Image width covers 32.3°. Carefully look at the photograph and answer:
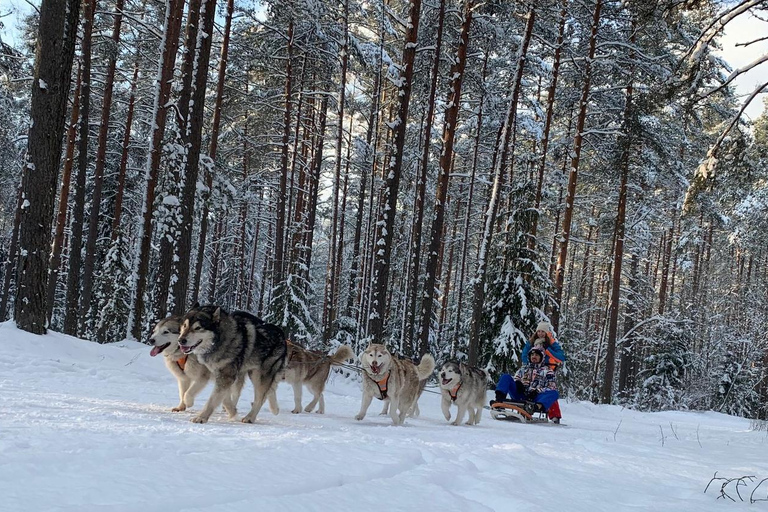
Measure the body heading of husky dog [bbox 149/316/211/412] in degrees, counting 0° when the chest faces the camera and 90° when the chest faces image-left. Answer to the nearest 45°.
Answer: approximately 45°

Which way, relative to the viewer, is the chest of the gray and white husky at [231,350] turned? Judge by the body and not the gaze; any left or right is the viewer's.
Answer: facing the viewer and to the left of the viewer

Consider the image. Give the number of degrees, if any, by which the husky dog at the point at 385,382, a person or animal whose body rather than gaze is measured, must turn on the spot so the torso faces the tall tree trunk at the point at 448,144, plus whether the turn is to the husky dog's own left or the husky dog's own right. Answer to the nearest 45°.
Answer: approximately 135° to the husky dog's own right

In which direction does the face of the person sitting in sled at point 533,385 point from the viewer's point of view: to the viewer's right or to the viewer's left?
to the viewer's left

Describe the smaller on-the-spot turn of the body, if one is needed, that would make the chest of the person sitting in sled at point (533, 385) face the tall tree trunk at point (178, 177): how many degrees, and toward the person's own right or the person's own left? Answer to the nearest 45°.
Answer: approximately 45° to the person's own right

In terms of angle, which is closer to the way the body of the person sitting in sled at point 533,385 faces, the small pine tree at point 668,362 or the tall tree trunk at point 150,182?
the tall tree trunk

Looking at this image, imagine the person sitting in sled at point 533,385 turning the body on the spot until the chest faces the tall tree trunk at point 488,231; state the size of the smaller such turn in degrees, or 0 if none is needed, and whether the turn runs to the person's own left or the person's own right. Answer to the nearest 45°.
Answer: approximately 135° to the person's own right

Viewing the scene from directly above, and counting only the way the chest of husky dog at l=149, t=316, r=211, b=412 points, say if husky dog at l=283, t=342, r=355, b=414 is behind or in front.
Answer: behind

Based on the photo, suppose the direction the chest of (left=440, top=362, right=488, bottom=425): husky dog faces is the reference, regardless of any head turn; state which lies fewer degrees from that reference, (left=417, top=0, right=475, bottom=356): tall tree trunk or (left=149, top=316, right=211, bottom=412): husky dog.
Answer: the husky dog

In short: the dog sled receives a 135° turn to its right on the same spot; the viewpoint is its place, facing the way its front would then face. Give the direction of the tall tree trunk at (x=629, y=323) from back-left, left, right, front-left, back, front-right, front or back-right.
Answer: front
